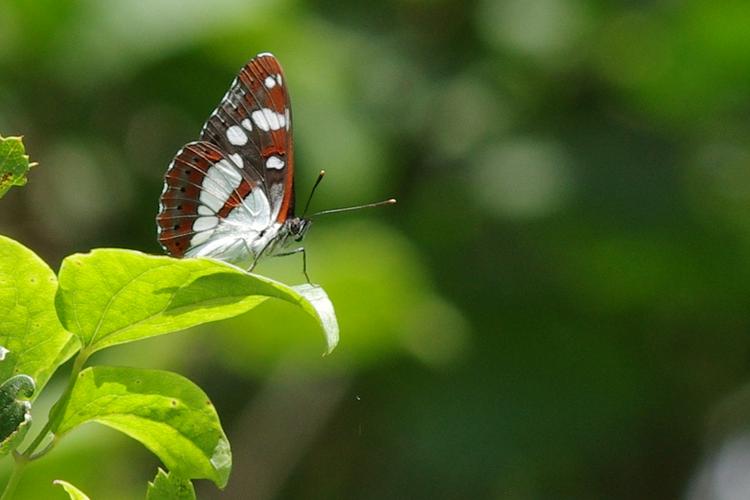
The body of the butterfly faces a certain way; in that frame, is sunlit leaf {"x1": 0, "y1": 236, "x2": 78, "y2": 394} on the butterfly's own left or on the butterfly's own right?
on the butterfly's own right

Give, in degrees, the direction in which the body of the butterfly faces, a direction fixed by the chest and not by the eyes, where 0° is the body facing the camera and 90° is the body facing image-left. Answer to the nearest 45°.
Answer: approximately 270°

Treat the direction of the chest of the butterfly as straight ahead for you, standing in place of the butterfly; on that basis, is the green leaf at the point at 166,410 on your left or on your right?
on your right

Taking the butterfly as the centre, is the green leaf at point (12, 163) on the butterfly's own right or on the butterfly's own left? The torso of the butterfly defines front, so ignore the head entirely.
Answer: on the butterfly's own right
